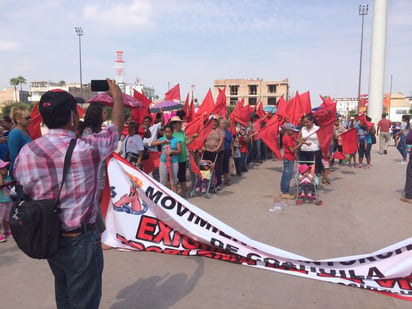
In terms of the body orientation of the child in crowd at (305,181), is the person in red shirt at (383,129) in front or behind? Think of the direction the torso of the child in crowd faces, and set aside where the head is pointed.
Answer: behind

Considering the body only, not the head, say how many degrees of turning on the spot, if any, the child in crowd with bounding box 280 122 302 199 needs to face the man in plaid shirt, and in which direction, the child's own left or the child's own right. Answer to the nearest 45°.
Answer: approximately 90° to the child's own right

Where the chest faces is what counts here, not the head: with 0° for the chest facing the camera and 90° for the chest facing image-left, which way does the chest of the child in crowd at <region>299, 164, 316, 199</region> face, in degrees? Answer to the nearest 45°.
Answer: approximately 0°

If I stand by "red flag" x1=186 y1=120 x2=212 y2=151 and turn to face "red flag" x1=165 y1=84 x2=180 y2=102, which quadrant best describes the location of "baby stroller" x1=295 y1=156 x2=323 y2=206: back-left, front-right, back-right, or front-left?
back-right
